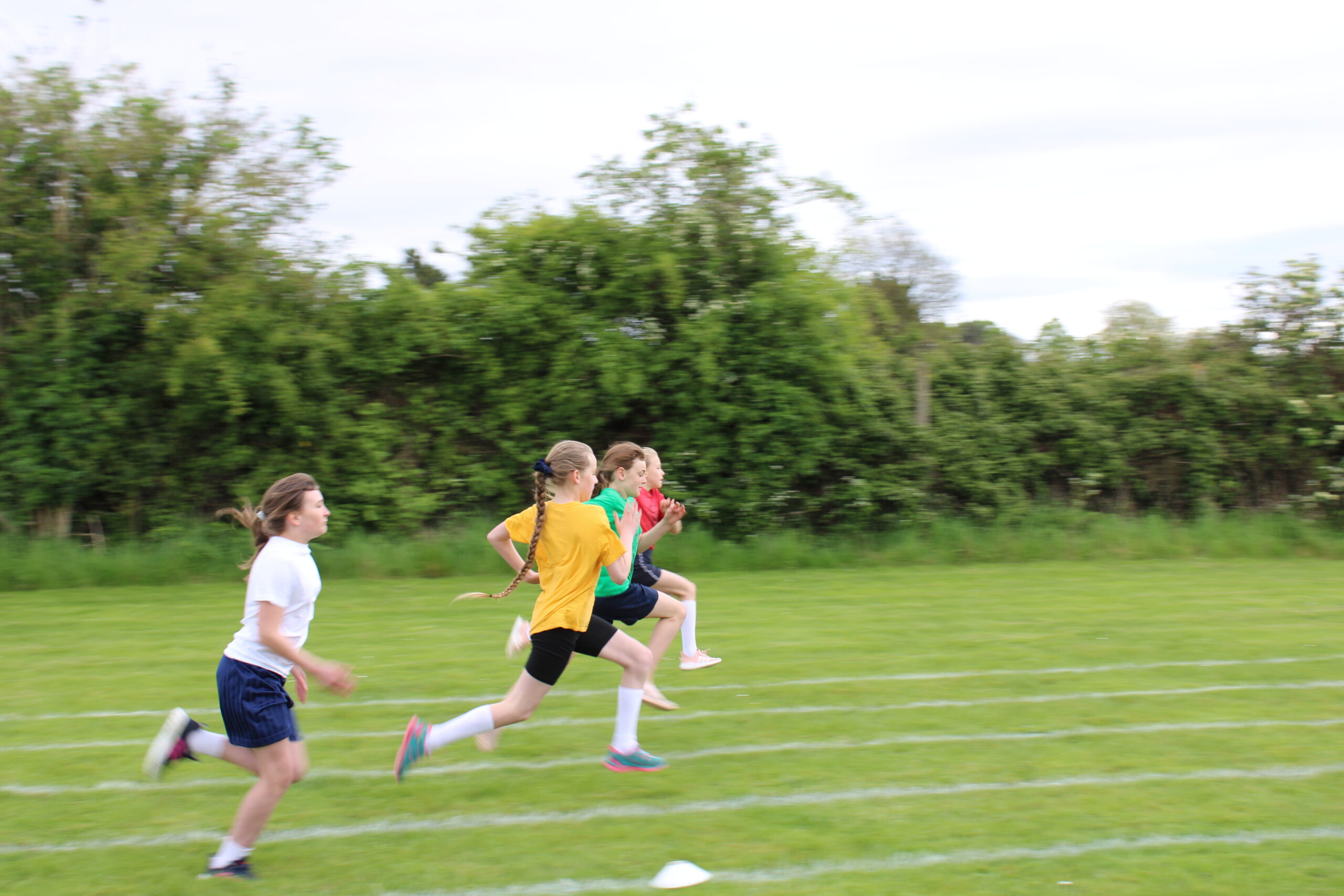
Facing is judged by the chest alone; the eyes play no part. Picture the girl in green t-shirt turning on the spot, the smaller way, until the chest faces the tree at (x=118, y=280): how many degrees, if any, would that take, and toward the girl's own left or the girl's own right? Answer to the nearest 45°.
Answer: approximately 135° to the girl's own left

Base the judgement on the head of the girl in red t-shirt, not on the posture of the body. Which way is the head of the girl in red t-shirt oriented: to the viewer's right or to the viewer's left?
to the viewer's right

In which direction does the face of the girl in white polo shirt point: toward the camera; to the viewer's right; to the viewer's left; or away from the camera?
to the viewer's right

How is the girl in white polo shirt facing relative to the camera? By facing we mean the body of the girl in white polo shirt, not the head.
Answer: to the viewer's right

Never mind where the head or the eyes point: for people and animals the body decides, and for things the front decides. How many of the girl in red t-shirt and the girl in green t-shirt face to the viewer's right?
2

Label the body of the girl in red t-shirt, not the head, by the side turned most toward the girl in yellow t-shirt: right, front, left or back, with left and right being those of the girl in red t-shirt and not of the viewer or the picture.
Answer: right

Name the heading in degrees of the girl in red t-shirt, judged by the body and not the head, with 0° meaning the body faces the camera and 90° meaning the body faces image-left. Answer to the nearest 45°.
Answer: approximately 270°

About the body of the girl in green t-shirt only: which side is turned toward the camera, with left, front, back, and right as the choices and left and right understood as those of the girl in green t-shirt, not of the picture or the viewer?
right
